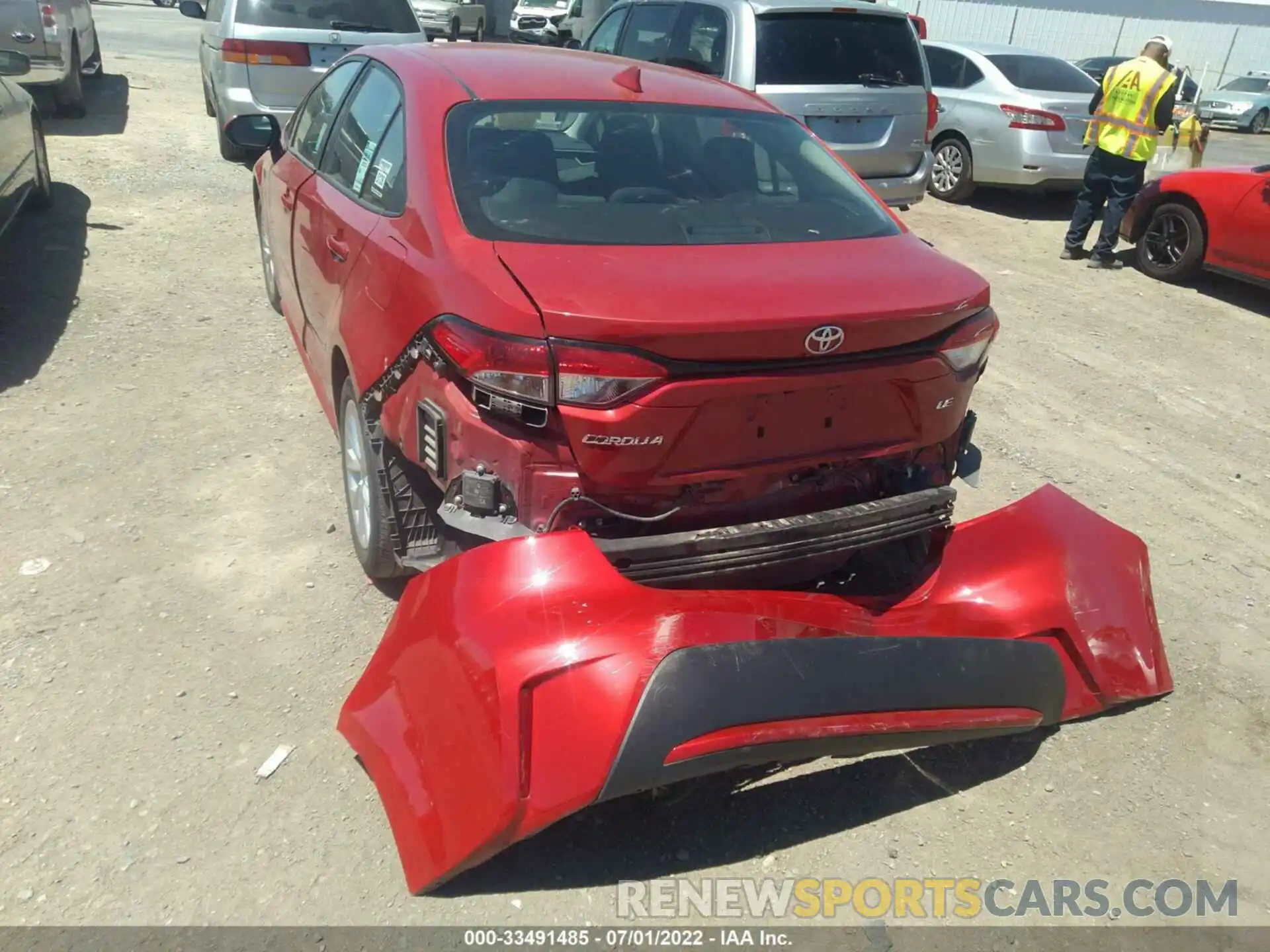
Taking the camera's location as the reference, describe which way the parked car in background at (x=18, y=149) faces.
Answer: facing away from the viewer and to the right of the viewer

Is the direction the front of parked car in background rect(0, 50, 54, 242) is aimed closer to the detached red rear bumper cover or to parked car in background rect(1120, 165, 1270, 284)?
the parked car in background

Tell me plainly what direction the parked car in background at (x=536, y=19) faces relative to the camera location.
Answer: facing the viewer and to the left of the viewer

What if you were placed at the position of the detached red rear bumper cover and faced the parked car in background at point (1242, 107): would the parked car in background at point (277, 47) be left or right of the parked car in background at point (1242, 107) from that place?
left

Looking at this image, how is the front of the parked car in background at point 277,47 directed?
away from the camera

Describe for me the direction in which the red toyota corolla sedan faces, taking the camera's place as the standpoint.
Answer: facing away from the viewer and to the left of the viewer

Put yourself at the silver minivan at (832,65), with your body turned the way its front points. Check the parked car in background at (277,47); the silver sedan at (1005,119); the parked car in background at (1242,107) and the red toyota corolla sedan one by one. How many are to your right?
2

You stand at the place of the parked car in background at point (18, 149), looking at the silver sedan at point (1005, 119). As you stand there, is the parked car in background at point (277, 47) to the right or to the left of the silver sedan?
left

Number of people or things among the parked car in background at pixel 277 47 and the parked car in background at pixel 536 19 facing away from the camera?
1

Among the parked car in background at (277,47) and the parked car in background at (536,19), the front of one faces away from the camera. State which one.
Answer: the parked car in background at (277,47)

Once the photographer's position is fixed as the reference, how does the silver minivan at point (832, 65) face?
facing away from the viewer and to the left of the viewer

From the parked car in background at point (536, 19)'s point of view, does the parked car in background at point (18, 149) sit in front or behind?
in front

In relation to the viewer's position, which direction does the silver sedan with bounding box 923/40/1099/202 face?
facing away from the viewer and to the left of the viewer

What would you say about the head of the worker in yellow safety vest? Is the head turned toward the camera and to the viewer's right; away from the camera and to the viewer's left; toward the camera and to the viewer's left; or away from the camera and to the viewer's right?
away from the camera and to the viewer's right

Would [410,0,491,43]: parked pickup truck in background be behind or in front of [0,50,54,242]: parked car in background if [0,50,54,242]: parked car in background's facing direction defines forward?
in front
